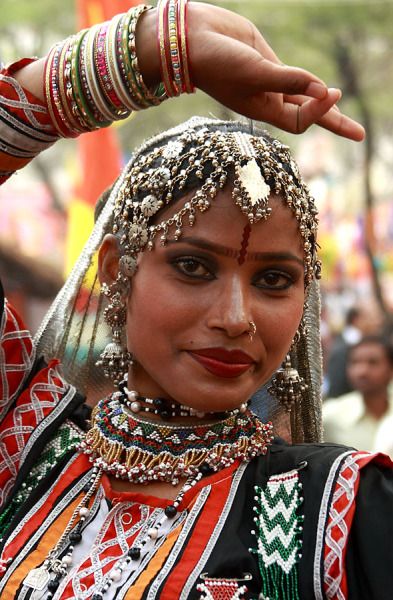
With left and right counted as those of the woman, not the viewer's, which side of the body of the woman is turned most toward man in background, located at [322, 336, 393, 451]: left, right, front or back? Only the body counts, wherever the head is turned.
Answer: back

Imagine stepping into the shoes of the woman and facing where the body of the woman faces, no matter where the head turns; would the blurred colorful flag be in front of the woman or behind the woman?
behind

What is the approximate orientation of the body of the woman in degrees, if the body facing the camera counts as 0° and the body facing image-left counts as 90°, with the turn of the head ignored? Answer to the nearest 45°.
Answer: approximately 0°
